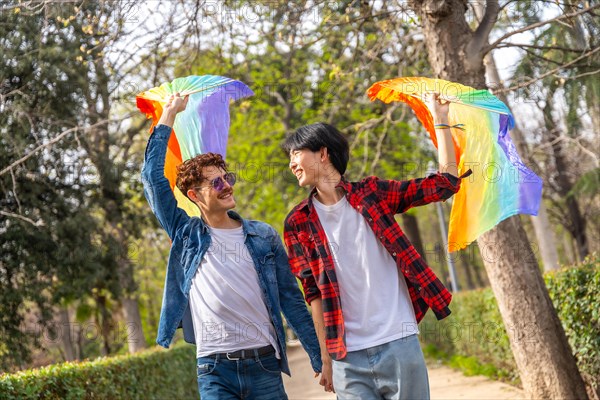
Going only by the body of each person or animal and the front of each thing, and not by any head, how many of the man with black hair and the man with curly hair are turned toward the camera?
2

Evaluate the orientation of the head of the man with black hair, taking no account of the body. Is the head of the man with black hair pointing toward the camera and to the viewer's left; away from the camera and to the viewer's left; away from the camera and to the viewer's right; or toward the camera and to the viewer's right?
toward the camera and to the viewer's left

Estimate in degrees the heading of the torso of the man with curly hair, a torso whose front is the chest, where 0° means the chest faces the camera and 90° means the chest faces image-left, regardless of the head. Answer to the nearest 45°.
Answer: approximately 0°

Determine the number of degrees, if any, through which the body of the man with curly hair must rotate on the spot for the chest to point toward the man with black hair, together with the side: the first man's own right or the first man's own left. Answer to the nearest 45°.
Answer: approximately 45° to the first man's own left

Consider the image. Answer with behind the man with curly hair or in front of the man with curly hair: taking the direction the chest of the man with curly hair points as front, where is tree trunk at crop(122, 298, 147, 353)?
behind

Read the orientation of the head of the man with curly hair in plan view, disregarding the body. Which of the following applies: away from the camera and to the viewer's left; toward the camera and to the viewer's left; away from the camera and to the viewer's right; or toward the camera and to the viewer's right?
toward the camera and to the viewer's right
